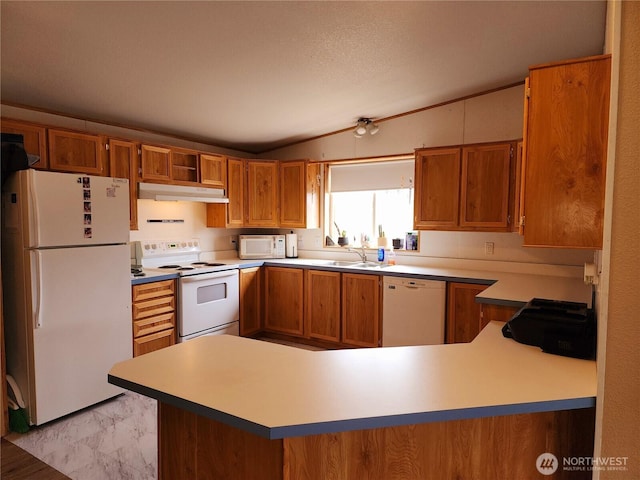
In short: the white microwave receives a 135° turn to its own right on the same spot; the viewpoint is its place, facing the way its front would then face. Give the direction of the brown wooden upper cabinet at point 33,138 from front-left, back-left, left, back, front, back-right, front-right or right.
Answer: left

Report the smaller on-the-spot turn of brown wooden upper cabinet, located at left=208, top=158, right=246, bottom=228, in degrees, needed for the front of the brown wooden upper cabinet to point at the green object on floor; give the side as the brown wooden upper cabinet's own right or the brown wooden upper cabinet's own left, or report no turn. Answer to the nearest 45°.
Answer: approximately 90° to the brown wooden upper cabinet's own right

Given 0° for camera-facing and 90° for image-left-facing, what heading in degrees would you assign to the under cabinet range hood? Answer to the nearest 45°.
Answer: approximately 315°

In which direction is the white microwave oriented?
toward the camera

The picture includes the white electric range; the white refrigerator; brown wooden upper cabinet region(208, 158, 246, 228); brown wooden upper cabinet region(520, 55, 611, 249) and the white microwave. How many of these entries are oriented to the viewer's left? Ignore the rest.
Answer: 1

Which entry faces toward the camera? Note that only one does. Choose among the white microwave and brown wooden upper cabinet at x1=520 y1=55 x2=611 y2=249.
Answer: the white microwave

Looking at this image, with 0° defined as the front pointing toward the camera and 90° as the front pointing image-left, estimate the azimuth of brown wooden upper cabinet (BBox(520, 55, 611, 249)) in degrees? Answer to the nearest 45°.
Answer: approximately 90°

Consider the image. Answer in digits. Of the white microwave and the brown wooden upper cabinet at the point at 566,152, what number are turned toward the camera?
1

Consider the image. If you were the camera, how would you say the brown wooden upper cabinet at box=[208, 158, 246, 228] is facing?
facing the viewer and to the right of the viewer

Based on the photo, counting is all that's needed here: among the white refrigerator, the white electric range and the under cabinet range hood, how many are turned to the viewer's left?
0

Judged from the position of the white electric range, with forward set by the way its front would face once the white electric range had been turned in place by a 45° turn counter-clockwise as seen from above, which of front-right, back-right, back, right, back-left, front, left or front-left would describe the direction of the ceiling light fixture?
front

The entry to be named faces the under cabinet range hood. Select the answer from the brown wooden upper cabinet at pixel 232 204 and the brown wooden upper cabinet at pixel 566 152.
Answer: the brown wooden upper cabinet at pixel 566 152

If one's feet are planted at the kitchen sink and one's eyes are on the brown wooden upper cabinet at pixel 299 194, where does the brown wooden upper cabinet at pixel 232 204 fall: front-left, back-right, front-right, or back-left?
front-left
